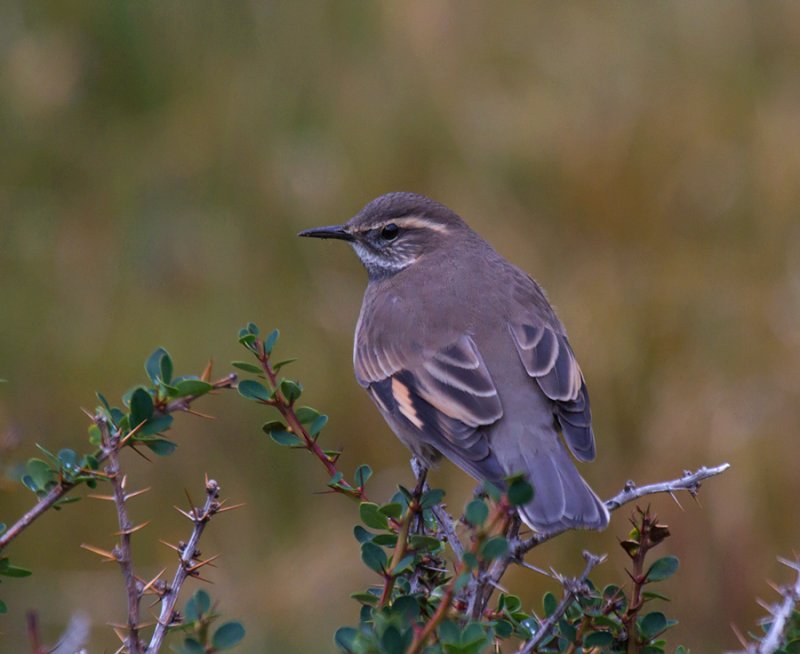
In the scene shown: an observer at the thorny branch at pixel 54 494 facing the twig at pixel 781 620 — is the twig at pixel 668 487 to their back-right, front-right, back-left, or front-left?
front-left

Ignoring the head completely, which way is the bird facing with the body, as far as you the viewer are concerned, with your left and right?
facing away from the viewer and to the left of the viewer

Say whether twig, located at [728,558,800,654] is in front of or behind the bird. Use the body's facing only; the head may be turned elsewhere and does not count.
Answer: behind

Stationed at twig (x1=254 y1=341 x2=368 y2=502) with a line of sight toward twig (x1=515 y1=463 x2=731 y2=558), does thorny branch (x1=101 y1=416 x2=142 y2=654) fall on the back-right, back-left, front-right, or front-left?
back-right

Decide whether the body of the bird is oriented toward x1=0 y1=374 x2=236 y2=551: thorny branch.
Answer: no

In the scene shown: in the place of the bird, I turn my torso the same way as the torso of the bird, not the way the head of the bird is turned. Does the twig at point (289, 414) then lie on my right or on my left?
on my left

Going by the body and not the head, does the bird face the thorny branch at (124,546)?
no

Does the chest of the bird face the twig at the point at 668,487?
no

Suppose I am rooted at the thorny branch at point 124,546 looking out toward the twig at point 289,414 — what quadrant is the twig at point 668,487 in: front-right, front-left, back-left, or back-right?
front-right

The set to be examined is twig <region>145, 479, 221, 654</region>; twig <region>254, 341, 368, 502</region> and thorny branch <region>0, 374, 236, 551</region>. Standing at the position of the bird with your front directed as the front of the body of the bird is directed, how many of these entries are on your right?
0
